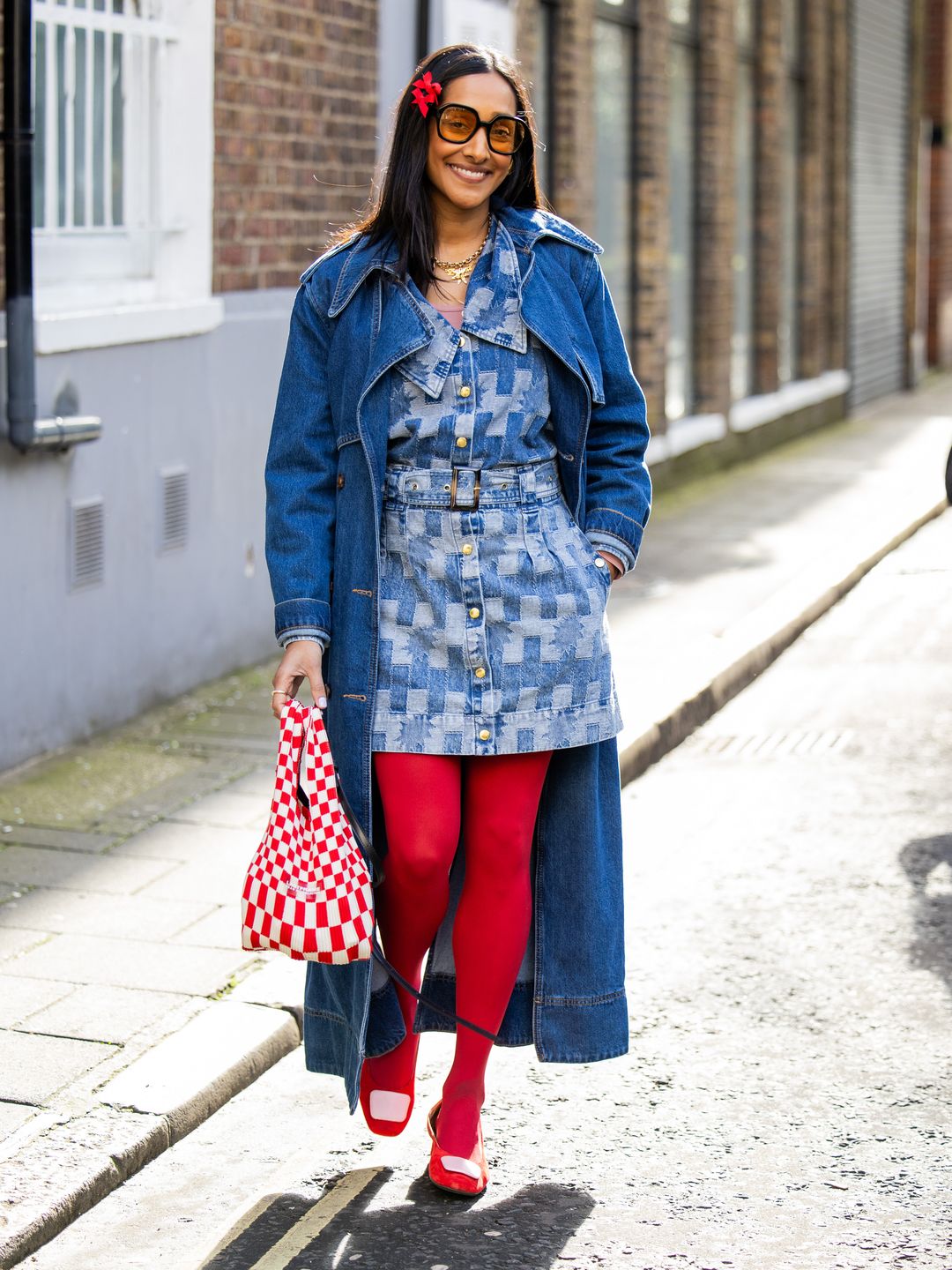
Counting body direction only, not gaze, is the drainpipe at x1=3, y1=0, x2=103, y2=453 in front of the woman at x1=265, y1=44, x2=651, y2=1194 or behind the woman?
behind

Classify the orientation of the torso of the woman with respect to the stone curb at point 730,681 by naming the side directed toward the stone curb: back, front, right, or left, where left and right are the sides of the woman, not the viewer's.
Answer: back

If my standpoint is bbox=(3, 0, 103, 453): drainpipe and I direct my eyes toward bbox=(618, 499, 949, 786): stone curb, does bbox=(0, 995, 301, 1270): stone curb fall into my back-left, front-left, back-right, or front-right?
back-right

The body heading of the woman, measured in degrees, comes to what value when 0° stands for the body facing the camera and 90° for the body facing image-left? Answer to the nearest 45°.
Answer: approximately 0°
